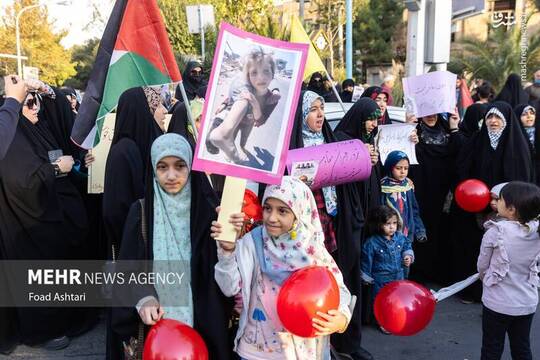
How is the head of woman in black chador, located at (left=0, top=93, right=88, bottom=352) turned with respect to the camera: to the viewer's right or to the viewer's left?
to the viewer's right

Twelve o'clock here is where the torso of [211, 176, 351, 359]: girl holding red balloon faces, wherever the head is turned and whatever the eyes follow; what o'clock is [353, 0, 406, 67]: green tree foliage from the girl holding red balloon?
The green tree foliage is roughly at 5 o'clock from the girl holding red balloon.

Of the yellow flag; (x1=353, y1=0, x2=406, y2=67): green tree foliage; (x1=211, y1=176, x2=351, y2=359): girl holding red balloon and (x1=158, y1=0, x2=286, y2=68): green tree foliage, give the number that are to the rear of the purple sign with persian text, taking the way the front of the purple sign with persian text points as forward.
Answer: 3

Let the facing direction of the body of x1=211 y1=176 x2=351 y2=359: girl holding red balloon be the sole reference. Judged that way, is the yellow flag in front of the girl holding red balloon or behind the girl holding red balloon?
behind

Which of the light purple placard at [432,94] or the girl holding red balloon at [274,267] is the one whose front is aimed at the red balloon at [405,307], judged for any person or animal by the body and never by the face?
the light purple placard

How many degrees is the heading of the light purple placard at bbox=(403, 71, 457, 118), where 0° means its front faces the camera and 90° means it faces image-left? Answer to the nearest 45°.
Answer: approximately 0°

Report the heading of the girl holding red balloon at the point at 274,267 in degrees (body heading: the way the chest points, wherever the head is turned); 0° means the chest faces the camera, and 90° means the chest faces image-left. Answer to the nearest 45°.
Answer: approximately 45°

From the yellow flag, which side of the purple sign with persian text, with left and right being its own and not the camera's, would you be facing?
back
